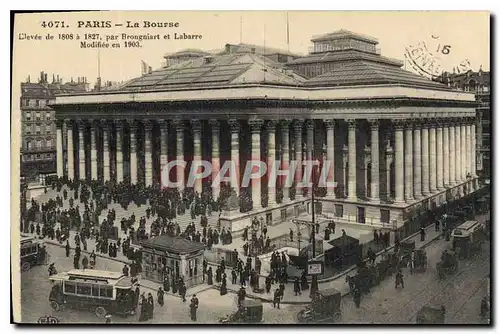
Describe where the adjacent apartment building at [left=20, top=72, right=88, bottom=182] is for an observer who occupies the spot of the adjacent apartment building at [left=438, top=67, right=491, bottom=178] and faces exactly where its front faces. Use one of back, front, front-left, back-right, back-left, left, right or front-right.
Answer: front-right

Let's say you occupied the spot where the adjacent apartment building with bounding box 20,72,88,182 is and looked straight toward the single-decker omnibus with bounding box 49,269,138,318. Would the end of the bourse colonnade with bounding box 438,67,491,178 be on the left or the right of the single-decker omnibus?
left

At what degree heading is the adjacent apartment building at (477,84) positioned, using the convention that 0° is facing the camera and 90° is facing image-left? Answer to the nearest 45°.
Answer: approximately 45°
